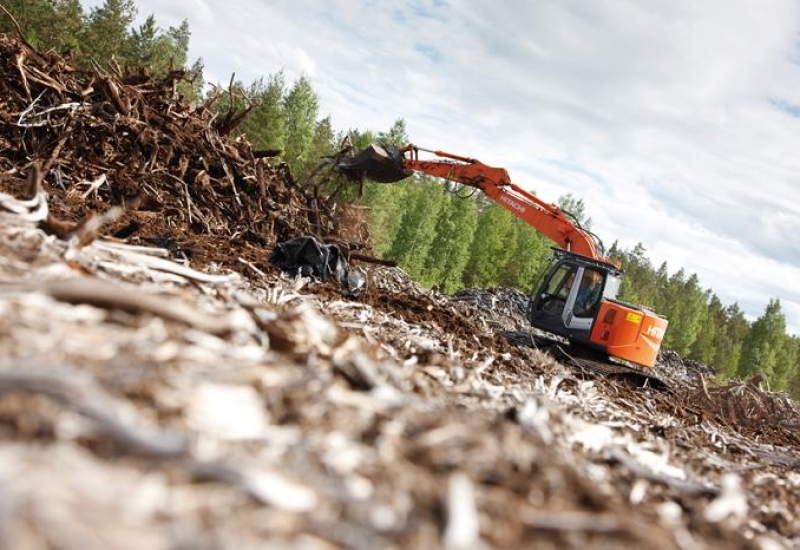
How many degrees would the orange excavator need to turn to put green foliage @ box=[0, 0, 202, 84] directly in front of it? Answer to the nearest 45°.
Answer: approximately 45° to its right

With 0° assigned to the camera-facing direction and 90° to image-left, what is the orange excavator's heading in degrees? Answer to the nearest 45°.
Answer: approximately 90°

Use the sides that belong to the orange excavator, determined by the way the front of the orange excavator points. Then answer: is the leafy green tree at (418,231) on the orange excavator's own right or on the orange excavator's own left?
on the orange excavator's own right

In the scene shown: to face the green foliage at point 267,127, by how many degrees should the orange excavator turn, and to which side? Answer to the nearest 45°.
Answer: approximately 45° to its right

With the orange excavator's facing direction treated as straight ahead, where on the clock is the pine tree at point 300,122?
The pine tree is roughly at 2 o'clock from the orange excavator.

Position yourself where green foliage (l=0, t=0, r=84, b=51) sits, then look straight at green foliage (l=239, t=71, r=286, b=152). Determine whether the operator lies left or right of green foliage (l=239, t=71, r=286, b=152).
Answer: right

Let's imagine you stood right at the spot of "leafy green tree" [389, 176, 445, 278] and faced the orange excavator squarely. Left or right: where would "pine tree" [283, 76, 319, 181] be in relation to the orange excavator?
right

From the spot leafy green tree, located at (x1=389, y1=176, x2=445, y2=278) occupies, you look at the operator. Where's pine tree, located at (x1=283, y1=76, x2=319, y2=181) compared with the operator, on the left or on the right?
right

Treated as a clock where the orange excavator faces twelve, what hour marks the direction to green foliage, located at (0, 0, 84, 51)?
The green foliage is roughly at 1 o'clock from the orange excavator.
